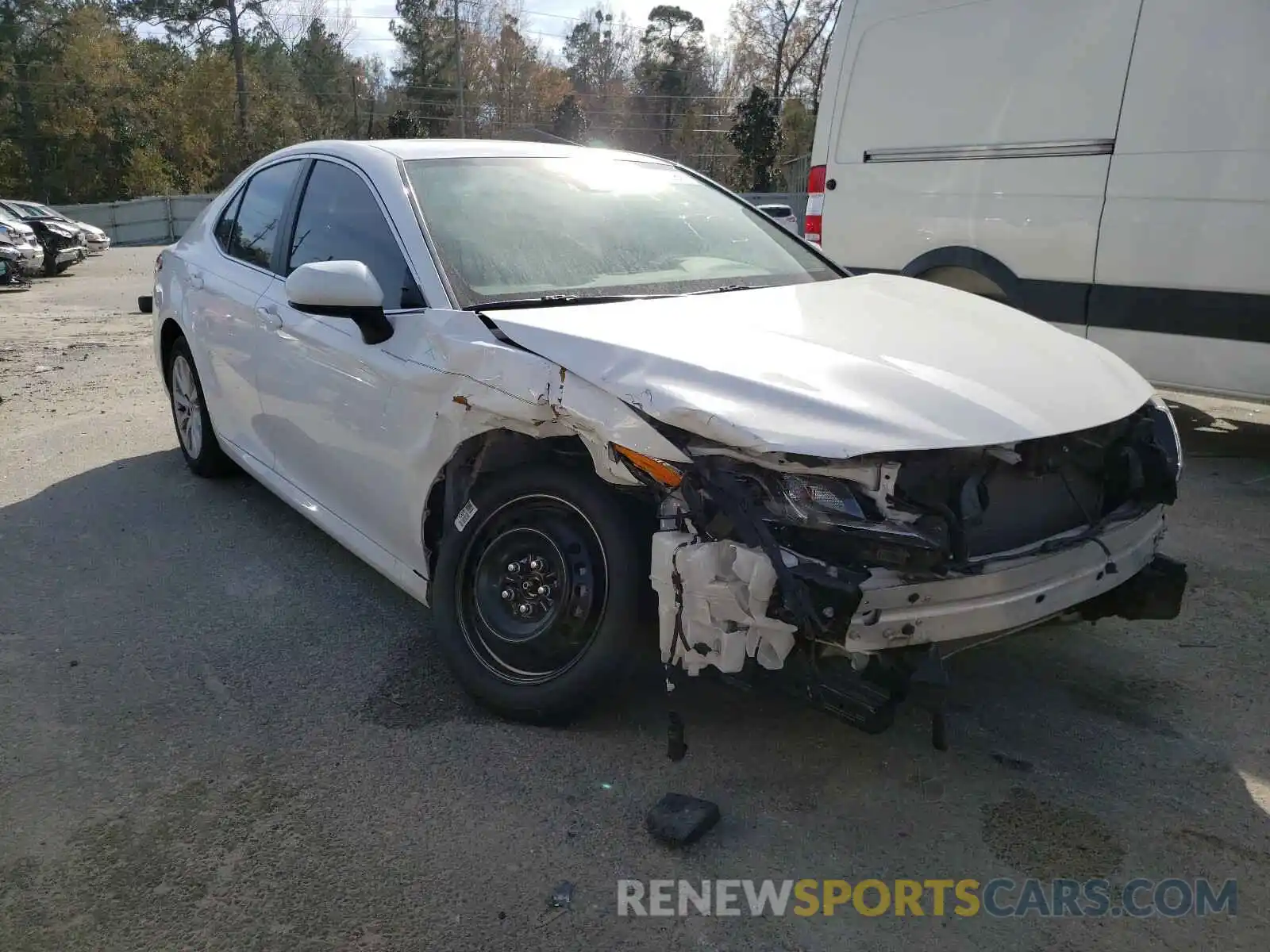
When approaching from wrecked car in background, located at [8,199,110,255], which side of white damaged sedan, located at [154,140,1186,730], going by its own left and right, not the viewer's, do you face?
back

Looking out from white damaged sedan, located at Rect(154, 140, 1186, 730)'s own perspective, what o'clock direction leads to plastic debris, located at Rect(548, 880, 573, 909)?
The plastic debris is roughly at 2 o'clock from the white damaged sedan.

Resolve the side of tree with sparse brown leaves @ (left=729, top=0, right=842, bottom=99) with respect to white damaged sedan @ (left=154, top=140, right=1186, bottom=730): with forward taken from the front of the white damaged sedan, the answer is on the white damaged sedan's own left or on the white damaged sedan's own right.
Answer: on the white damaged sedan's own left

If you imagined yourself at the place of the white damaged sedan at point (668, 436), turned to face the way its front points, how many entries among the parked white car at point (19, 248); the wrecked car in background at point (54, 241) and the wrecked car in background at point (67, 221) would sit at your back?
3

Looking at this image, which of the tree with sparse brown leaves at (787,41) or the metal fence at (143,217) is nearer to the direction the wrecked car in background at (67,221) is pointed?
the tree with sparse brown leaves

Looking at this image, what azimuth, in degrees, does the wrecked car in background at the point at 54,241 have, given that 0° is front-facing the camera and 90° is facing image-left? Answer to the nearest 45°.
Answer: approximately 315°
